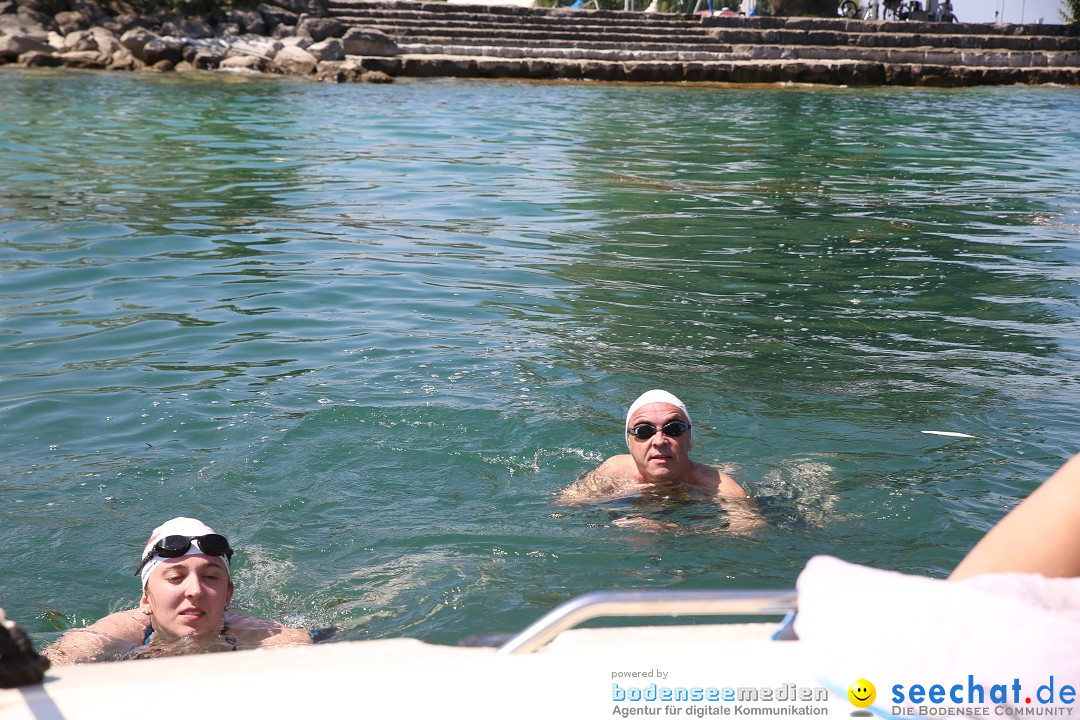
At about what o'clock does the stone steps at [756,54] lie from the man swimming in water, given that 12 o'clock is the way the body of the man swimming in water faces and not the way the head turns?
The stone steps is roughly at 6 o'clock from the man swimming in water.

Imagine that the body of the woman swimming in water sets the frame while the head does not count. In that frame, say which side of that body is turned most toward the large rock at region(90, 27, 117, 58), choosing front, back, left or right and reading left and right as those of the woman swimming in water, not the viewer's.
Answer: back

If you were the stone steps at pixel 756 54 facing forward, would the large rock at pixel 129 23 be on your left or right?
on your right

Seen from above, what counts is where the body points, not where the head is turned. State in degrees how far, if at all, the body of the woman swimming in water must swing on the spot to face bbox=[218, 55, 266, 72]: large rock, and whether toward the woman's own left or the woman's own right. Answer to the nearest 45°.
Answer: approximately 180°

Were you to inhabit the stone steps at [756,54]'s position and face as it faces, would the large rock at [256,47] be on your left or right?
on your right

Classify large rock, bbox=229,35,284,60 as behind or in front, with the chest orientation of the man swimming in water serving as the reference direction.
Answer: behind

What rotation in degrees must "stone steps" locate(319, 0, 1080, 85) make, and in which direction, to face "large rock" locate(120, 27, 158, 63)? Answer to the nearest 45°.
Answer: approximately 45° to its right

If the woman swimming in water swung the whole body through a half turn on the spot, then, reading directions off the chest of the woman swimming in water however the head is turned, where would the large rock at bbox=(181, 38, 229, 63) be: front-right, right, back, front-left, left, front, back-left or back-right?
front

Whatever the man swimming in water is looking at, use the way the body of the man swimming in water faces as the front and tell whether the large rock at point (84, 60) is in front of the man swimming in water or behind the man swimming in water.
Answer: behind

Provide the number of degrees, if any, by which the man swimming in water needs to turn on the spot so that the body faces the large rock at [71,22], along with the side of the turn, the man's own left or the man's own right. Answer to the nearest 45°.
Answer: approximately 135° to the man's own right

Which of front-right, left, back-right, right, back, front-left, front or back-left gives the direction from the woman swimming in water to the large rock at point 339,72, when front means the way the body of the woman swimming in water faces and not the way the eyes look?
back

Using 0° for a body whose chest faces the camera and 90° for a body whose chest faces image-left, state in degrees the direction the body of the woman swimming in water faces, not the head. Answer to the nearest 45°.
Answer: approximately 0°

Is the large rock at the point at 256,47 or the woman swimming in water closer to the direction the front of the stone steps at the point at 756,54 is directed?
the woman swimming in water

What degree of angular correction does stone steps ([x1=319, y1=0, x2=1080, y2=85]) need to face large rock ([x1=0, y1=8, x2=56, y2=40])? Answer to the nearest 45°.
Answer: approximately 90° to its right
